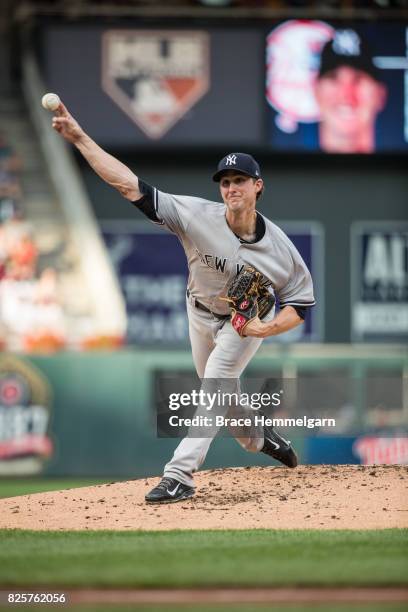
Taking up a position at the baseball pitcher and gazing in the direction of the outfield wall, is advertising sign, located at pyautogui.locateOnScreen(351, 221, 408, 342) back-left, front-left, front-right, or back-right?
front-right

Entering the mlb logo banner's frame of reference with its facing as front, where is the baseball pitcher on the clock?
The baseball pitcher is roughly at 12 o'clock from the mlb logo banner.

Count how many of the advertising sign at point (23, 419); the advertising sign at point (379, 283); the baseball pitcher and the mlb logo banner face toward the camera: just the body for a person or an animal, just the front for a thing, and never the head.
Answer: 4

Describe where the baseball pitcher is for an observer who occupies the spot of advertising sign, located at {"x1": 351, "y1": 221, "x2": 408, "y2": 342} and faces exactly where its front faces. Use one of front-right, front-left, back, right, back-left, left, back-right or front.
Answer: front

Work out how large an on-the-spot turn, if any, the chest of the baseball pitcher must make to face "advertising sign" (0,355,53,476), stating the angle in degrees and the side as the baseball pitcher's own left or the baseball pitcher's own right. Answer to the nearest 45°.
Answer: approximately 180°

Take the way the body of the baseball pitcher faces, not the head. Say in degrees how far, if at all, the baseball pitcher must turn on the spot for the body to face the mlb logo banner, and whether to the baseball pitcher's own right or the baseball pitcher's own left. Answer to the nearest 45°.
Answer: approximately 180°

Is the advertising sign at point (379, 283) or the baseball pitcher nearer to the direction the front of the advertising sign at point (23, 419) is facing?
the baseball pitcher

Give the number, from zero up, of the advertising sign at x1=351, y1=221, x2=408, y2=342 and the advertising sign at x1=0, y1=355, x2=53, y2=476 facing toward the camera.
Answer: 2

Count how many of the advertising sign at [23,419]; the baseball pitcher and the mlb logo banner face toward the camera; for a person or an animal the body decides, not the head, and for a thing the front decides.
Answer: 3

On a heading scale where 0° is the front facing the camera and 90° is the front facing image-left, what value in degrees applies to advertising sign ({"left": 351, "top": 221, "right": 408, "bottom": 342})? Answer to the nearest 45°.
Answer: approximately 0°

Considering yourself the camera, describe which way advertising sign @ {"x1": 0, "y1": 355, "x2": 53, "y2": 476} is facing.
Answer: facing the viewer

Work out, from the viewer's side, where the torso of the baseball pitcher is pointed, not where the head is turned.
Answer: toward the camera
